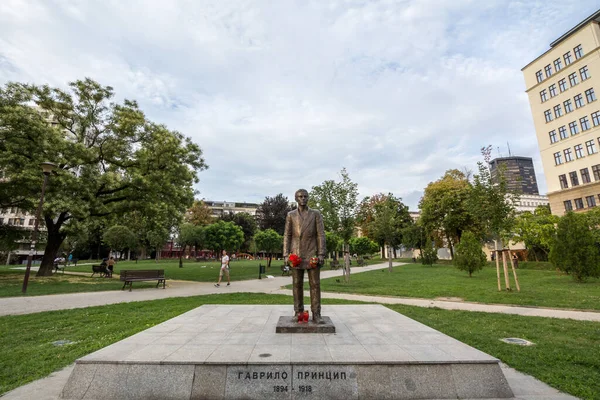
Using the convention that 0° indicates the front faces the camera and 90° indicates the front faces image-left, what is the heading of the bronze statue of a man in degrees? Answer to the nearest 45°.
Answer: approximately 0°

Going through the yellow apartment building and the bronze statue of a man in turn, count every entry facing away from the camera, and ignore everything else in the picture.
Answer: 0

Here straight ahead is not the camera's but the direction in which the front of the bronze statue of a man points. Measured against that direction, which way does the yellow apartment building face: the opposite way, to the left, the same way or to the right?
to the right

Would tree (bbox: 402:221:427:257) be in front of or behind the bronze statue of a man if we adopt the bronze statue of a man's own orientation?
behind

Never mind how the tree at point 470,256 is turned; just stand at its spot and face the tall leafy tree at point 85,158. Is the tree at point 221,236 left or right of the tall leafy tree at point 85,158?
right

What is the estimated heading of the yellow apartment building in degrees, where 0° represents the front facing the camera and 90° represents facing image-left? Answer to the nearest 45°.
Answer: approximately 45°
